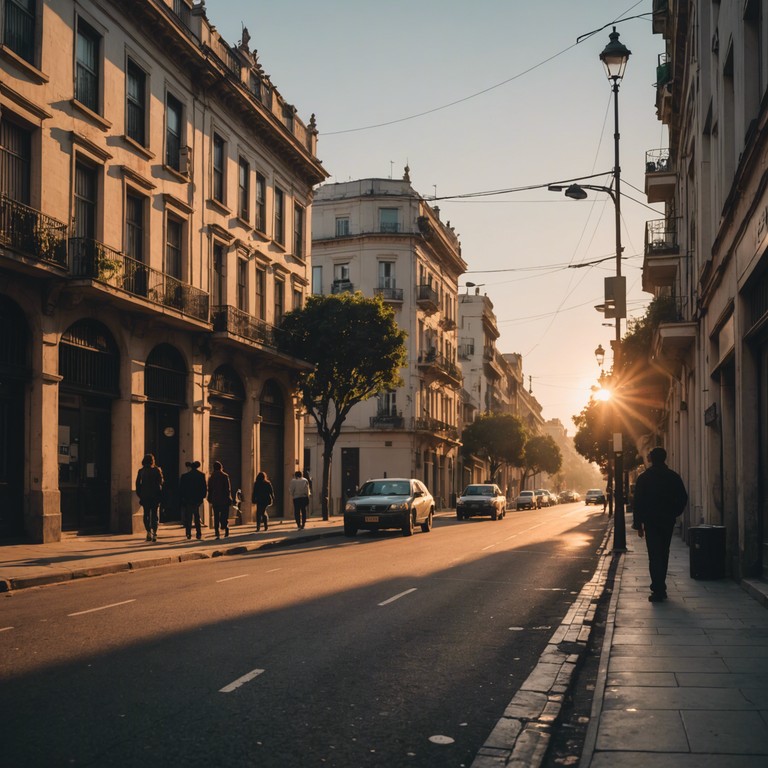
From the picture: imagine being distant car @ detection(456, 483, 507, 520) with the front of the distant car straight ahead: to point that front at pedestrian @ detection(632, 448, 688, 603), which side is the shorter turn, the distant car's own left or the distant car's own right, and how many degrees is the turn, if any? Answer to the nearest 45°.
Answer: approximately 45° to the distant car's own left

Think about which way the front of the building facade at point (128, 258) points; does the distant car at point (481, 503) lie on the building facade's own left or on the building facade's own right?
on the building facade's own left

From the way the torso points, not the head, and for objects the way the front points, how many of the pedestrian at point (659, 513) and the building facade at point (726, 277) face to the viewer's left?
1

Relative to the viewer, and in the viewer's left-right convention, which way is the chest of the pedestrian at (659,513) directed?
facing away from the viewer

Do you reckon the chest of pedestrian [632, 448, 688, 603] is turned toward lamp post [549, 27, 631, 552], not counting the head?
yes

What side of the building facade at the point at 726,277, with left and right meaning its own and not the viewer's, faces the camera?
left

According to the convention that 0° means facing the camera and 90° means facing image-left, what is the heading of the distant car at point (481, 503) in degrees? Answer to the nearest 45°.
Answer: approximately 45°

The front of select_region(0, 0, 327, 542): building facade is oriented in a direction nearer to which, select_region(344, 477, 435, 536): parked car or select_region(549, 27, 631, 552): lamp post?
the lamp post

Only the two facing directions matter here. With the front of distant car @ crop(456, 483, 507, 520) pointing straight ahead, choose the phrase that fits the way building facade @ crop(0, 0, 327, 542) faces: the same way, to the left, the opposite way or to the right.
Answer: to the left
